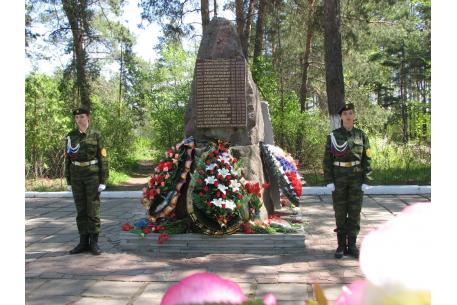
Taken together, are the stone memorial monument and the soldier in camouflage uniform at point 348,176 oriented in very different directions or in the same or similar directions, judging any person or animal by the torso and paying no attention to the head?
same or similar directions

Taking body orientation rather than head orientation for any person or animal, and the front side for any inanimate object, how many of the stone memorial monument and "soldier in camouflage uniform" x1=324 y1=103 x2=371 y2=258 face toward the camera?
2

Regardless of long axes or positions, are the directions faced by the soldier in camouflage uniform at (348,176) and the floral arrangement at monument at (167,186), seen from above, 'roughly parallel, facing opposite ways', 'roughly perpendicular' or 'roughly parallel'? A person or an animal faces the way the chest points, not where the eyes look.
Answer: roughly parallel

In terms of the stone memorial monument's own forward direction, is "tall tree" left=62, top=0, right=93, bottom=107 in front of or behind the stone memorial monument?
behind

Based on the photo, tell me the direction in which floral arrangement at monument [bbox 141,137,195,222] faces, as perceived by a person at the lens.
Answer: facing the viewer and to the left of the viewer

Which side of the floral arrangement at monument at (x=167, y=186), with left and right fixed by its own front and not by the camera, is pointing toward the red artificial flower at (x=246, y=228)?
left

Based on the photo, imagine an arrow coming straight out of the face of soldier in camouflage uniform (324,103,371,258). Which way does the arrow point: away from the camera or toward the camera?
toward the camera

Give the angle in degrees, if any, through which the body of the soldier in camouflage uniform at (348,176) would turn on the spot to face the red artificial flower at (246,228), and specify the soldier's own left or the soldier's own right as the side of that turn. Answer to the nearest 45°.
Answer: approximately 90° to the soldier's own right

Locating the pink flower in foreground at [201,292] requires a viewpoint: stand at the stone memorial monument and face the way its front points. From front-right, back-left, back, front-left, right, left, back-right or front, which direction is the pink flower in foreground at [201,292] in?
front

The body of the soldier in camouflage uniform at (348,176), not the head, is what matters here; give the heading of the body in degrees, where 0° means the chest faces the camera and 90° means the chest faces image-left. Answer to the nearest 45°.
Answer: approximately 0°

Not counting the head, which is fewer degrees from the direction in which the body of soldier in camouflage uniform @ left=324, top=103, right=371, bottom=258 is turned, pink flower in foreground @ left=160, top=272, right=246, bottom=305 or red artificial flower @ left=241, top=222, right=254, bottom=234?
the pink flower in foreground

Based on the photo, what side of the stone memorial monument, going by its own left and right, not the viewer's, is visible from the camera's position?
front

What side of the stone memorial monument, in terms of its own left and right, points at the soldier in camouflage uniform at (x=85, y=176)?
right
